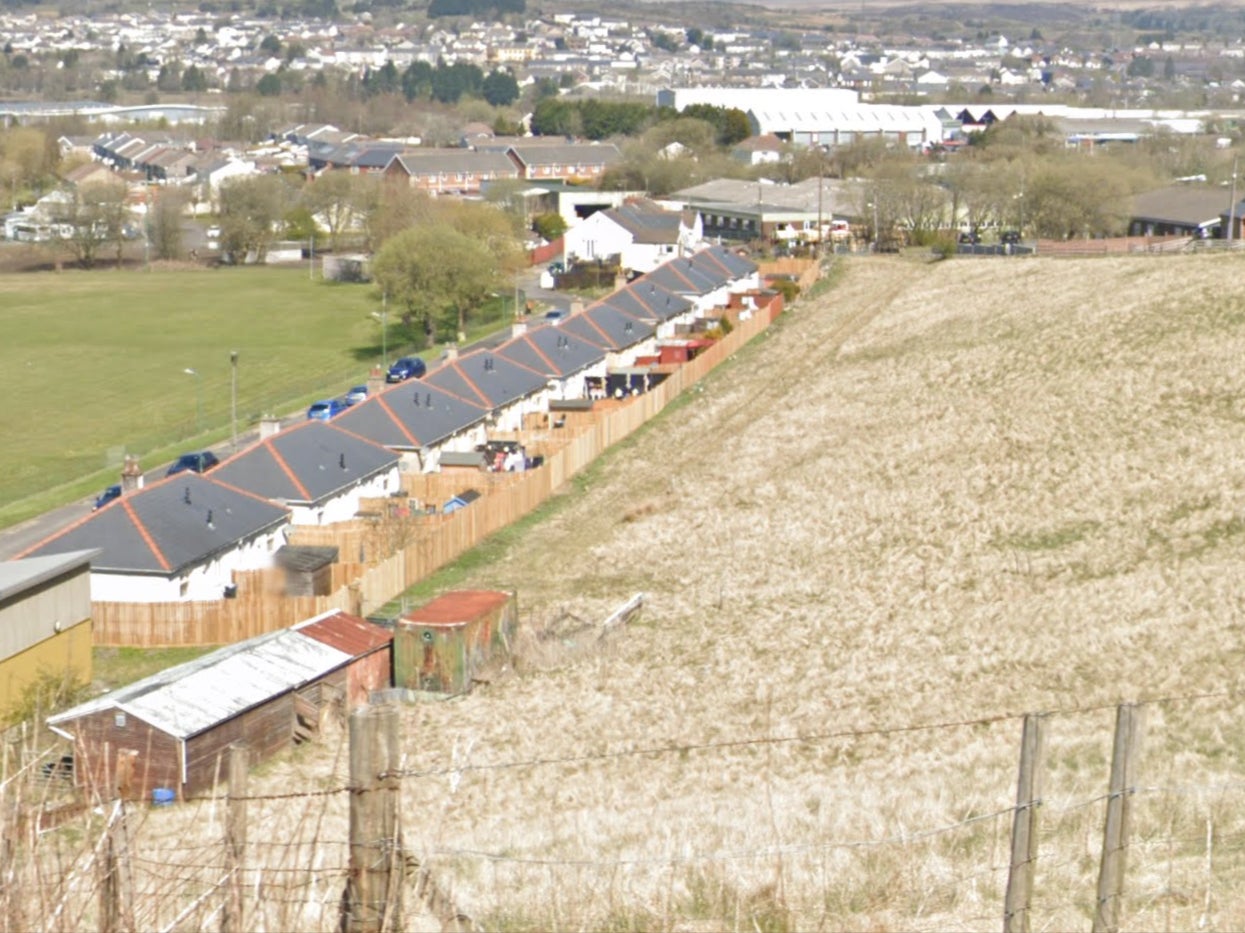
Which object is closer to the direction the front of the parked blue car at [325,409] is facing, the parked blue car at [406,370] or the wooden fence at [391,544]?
the wooden fence

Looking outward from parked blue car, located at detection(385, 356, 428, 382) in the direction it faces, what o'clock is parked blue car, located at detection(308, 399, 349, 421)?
The parked blue car, located at detection(308, 399, 349, 421) is roughly at 11 o'clock from the parked blue car, located at detection(385, 356, 428, 382).

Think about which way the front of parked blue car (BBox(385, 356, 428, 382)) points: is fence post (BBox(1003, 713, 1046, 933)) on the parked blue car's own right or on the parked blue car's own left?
on the parked blue car's own left

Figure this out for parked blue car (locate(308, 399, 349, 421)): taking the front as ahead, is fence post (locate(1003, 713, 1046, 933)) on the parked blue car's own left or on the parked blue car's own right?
on the parked blue car's own left

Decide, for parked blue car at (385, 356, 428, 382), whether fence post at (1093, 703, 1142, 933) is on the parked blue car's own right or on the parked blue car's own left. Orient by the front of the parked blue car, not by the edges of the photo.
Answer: on the parked blue car's own left

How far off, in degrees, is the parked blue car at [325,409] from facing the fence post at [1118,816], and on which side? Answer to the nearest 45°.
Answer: approximately 45° to its left

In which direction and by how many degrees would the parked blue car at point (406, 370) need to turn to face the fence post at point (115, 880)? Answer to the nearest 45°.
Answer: approximately 45° to its left
